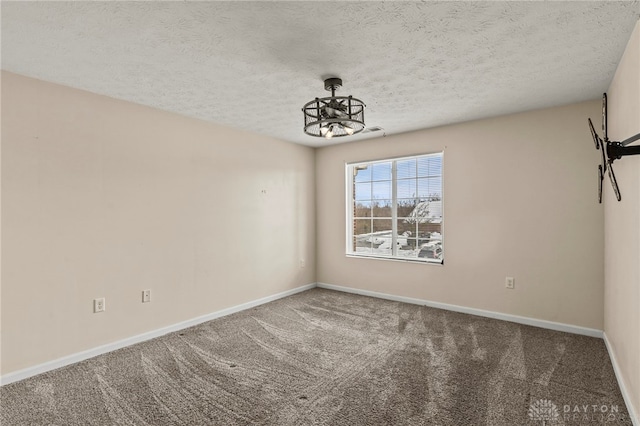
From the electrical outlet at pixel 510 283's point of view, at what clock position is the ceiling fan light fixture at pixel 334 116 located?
The ceiling fan light fixture is roughly at 1 o'clock from the electrical outlet.

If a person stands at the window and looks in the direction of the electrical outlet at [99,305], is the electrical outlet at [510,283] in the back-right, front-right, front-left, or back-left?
back-left

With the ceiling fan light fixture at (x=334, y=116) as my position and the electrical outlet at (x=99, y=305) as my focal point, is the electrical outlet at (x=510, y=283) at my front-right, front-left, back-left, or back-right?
back-right

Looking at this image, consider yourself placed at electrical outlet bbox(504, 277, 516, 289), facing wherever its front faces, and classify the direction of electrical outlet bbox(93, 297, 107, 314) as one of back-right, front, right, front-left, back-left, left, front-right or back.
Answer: front-right

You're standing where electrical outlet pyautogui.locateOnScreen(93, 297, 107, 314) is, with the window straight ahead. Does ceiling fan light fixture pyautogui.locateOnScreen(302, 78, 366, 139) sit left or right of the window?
right

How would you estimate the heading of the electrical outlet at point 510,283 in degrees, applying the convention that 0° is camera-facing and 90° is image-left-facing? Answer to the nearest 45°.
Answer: approximately 0°

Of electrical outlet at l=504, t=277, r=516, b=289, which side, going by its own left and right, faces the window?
right

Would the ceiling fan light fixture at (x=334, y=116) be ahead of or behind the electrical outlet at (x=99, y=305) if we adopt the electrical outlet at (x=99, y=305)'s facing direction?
ahead

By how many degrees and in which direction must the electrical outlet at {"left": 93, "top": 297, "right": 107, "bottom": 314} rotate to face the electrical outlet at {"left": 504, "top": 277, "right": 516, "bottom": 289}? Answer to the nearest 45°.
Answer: approximately 45° to its left

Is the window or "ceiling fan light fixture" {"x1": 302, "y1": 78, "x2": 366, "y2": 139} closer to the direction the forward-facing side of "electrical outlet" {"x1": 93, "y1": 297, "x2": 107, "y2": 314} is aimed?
the ceiling fan light fixture

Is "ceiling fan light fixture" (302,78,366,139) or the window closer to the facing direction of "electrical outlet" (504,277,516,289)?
the ceiling fan light fixture
